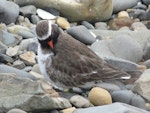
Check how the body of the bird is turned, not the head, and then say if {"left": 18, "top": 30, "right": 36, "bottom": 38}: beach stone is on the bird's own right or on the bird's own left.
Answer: on the bird's own right

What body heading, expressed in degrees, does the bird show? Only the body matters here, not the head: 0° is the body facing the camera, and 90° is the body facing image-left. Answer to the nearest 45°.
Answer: approximately 90°

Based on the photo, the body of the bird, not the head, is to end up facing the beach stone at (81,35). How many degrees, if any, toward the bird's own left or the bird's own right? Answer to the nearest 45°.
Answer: approximately 90° to the bird's own right

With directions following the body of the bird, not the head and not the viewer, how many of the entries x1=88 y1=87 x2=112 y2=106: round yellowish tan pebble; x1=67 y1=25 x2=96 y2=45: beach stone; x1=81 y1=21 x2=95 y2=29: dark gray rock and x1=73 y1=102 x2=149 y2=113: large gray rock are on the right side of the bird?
2

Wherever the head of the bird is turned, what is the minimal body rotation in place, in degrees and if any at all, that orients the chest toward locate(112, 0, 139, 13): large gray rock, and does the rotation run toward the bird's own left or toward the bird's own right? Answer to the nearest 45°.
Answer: approximately 90° to the bird's own right

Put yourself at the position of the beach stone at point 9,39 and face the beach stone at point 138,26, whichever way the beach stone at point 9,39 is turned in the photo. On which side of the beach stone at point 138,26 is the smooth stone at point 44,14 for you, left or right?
left

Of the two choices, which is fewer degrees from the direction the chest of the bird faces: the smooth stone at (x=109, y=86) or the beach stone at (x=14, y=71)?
the beach stone

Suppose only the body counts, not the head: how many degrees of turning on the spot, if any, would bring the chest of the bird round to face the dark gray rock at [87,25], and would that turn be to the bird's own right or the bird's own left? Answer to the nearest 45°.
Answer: approximately 90° to the bird's own right

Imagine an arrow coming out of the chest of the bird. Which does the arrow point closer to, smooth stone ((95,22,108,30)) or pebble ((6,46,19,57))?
the pebble

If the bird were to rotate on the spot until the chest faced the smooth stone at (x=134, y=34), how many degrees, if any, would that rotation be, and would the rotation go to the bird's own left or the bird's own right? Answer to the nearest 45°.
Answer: approximately 135° to the bird's own right
